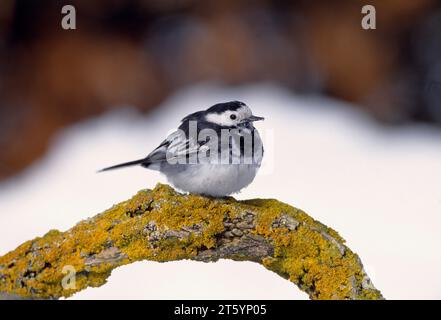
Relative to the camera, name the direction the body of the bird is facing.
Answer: to the viewer's right
